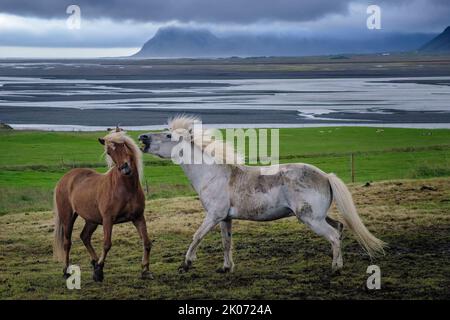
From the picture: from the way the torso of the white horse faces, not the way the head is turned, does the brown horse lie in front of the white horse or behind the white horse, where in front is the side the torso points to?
in front

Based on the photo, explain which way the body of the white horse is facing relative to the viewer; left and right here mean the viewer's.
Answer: facing to the left of the viewer

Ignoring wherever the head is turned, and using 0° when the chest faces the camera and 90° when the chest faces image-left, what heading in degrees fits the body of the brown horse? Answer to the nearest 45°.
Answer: approximately 315°

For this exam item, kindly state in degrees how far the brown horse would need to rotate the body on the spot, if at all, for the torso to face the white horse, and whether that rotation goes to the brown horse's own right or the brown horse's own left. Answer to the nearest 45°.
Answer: approximately 45° to the brown horse's own left

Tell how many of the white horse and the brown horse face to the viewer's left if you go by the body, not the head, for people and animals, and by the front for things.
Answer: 1
